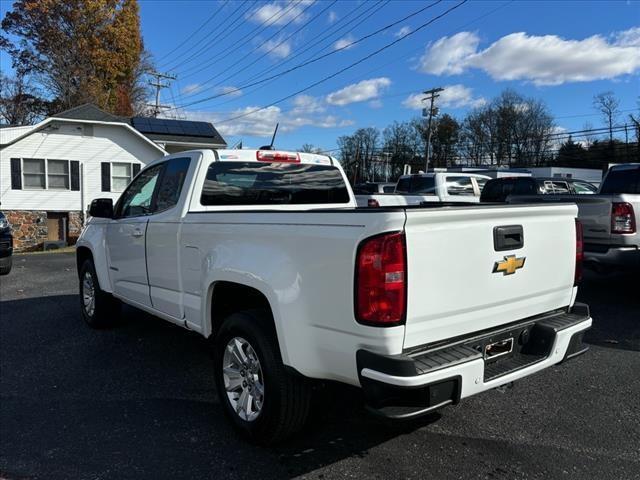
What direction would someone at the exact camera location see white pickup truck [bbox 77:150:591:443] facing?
facing away from the viewer and to the left of the viewer

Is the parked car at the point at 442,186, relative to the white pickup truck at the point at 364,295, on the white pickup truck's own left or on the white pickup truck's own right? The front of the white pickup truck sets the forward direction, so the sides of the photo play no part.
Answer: on the white pickup truck's own right

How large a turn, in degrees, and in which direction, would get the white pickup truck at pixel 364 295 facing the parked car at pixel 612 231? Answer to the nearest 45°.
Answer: approximately 90° to its right

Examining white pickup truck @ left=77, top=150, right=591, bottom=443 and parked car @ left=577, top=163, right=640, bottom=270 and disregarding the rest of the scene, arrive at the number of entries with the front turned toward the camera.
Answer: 0

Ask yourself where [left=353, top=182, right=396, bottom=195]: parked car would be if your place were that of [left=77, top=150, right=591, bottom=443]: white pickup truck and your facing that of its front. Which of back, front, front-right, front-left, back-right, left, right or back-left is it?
front-right

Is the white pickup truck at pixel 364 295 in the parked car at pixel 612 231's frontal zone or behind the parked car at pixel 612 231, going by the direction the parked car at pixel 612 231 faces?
behind

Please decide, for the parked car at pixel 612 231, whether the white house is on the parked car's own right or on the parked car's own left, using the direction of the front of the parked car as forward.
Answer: on the parked car's own left

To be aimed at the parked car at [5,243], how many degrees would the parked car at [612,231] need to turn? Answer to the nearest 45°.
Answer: approximately 135° to its left

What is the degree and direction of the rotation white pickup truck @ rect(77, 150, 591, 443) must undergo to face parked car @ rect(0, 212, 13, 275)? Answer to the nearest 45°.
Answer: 0° — it already faces it

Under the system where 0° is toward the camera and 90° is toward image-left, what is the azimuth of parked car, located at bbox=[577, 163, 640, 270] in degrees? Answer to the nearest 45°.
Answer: approximately 225°
